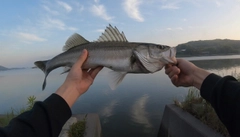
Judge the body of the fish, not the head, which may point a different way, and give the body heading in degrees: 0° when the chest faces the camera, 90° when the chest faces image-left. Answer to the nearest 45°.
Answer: approximately 270°
